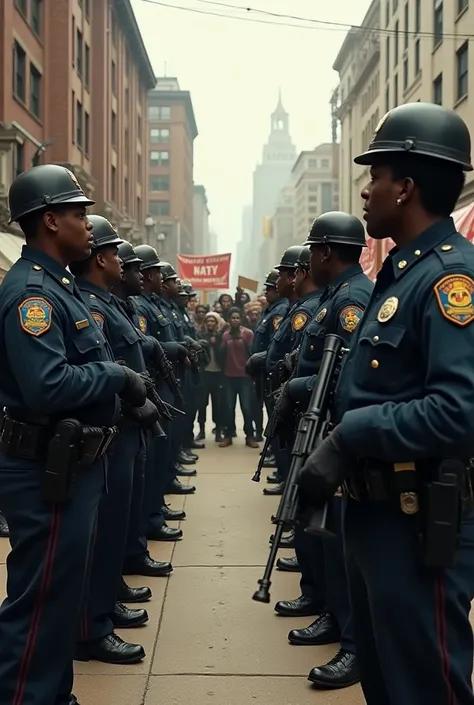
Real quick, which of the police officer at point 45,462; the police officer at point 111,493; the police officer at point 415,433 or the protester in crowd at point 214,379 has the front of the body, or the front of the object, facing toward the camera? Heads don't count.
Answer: the protester in crowd

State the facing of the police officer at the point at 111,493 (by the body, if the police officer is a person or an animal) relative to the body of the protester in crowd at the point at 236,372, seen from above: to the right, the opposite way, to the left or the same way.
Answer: to the left

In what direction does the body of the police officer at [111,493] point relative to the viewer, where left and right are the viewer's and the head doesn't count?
facing to the right of the viewer

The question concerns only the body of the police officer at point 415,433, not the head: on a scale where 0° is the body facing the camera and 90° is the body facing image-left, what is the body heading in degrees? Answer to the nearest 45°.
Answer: approximately 90°

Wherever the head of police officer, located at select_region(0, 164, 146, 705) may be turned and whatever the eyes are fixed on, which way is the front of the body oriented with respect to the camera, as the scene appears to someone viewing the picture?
to the viewer's right

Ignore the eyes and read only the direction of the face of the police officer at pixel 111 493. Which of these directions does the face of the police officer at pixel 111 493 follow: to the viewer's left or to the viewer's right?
to the viewer's right

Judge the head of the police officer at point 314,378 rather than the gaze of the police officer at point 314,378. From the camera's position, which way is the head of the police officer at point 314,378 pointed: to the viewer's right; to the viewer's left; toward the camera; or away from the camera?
to the viewer's left

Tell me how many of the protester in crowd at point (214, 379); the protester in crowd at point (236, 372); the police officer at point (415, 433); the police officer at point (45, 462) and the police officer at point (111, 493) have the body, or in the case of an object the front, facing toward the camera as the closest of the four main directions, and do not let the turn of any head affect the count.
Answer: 2

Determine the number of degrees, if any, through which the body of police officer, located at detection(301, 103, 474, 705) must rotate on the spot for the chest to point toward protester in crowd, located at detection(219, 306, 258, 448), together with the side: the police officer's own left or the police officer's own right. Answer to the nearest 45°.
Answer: approximately 90° to the police officer's own right

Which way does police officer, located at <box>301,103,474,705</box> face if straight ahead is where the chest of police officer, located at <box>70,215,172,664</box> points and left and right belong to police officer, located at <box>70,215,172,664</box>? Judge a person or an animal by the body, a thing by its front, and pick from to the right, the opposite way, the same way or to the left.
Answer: the opposite way

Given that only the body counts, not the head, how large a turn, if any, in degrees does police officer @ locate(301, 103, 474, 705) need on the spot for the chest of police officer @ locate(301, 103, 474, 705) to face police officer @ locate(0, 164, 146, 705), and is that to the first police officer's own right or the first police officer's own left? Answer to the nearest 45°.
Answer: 0° — they already face them

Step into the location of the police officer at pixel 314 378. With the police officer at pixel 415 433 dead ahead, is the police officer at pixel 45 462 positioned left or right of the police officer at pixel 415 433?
right
